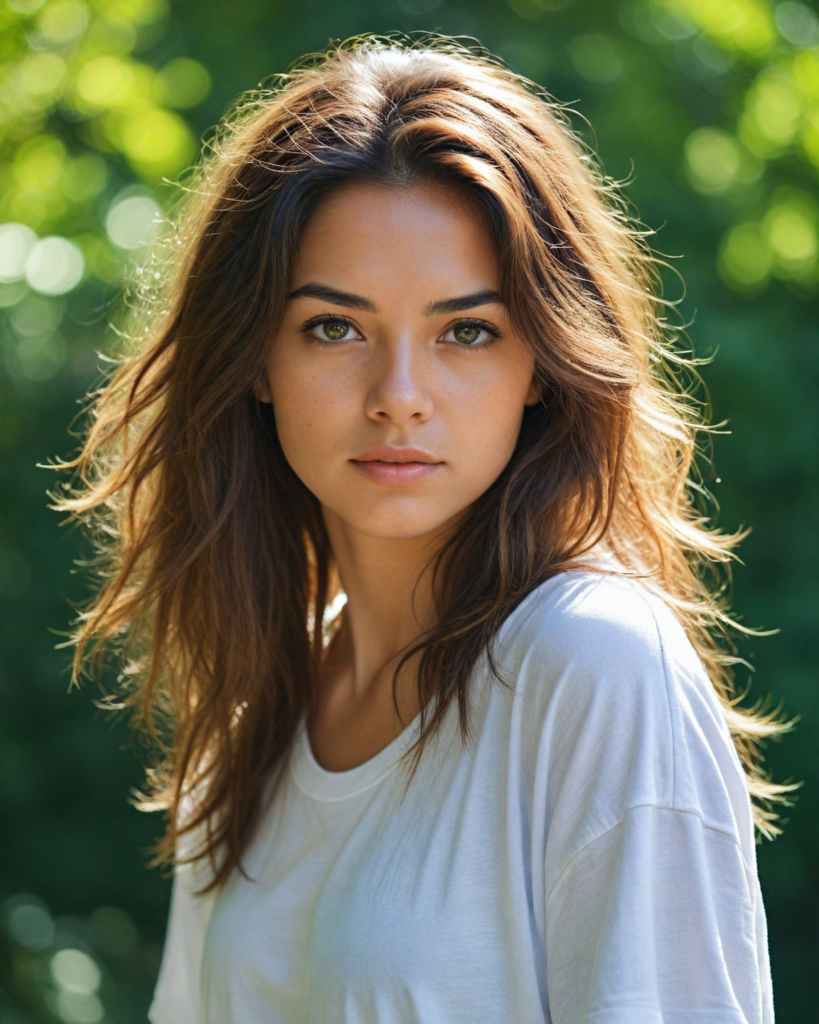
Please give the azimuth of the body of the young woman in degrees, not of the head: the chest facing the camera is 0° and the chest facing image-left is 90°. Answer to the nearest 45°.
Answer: approximately 45°
